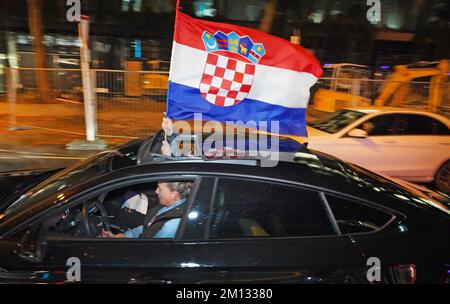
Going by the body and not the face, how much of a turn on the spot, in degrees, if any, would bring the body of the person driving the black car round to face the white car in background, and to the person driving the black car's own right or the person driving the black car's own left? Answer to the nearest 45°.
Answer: approximately 135° to the person driving the black car's own right

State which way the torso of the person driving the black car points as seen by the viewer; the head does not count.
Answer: to the viewer's left

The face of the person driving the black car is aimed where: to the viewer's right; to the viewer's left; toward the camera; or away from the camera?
to the viewer's left

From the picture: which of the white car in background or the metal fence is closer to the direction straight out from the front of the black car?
the metal fence

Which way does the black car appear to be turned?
to the viewer's left

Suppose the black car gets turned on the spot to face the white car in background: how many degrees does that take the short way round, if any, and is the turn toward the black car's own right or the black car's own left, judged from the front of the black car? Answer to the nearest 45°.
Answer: approximately 135° to the black car's own right

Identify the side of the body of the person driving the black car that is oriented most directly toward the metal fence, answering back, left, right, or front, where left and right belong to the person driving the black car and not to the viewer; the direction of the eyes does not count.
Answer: right

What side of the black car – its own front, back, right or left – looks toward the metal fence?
right
